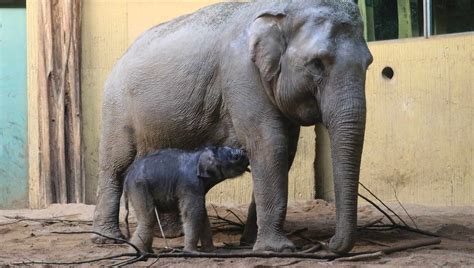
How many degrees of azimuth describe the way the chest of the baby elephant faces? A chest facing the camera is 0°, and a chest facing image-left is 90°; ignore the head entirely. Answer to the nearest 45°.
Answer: approximately 270°

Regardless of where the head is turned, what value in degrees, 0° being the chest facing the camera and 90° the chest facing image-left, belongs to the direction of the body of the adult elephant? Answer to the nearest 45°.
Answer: approximately 315°

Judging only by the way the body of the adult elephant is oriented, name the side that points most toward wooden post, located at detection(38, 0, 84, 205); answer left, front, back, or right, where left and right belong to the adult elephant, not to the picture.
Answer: back
